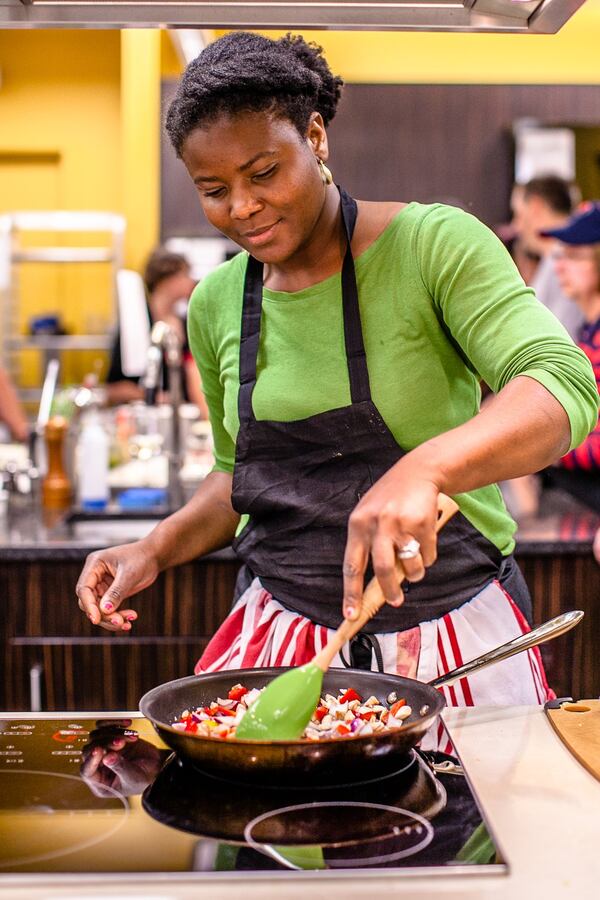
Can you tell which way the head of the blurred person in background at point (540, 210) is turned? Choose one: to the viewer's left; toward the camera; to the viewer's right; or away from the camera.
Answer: to the viewer's left

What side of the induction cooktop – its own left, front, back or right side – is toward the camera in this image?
back

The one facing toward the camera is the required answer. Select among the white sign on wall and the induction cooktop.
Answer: the white sign on wall

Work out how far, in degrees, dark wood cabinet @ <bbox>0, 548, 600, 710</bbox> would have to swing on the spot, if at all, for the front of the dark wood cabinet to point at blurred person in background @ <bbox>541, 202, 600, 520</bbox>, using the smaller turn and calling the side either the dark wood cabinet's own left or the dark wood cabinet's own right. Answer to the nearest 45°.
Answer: approximately 135° to the dark wood cabinet's own left

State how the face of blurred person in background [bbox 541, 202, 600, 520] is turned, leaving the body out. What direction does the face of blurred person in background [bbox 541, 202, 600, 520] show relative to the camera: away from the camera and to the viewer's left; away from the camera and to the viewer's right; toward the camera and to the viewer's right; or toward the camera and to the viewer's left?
toward the camera and to the viewer's left

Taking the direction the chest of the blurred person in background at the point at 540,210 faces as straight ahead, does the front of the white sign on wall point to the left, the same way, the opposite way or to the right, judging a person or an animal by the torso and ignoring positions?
to the left

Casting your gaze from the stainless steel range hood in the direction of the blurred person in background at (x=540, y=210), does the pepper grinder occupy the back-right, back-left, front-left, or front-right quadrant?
front-left

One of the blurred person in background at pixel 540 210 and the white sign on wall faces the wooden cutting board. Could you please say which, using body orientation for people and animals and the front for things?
the white sign on wall

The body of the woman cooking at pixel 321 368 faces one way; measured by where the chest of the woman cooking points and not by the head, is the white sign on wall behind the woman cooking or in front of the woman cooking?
behind

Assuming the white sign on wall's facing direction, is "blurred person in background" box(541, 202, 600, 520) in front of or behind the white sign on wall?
in front

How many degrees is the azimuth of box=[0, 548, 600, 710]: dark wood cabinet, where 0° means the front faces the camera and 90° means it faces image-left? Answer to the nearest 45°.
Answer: approximately 0°

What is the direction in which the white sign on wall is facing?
toward the camera

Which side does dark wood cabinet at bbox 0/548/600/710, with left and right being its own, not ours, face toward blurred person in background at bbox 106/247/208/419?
back

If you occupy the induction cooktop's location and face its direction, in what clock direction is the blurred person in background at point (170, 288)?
The blurred person in background is roughly at 12 o'clock from the induction cooktop.

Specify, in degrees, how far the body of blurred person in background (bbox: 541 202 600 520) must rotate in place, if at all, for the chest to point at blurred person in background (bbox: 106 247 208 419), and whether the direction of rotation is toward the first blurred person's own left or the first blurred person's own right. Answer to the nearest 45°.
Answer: approximately 90° to the first blurred person's own right

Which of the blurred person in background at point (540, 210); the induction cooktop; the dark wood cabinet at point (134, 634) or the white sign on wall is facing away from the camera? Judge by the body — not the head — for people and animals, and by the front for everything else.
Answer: the induction cooktop
